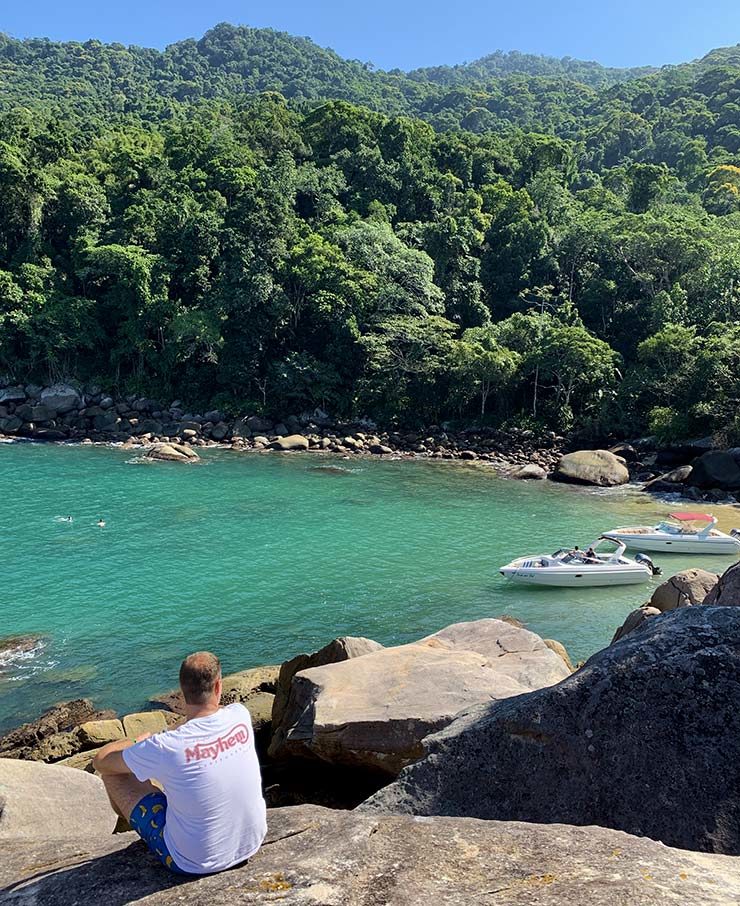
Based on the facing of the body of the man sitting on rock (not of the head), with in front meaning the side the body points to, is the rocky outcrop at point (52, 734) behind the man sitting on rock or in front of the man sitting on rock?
in front

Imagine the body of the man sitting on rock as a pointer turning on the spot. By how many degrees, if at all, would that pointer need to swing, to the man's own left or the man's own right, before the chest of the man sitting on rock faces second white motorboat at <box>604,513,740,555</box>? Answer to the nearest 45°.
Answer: approximately 90° to the man's own right

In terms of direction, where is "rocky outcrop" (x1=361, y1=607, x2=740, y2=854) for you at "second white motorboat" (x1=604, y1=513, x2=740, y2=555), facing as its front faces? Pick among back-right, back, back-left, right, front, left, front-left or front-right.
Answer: left

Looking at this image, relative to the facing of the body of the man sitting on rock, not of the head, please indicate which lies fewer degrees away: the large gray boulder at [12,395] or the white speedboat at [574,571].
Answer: the large gray boulder

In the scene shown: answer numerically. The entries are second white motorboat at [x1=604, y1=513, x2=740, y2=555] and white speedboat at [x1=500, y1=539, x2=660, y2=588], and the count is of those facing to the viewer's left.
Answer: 2

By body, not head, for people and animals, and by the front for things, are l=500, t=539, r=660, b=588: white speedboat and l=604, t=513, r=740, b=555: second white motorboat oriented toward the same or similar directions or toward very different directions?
same or similar directions

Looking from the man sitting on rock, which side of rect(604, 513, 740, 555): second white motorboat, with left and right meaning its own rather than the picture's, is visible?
left

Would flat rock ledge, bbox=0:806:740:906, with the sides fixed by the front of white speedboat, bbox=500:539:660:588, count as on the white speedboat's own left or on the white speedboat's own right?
on the white speedboat's own left

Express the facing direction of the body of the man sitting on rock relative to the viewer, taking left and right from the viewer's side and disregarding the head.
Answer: facing away from the viewer and to the left of the viewer

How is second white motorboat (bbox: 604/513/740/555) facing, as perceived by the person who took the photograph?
facing to the left of the viewer

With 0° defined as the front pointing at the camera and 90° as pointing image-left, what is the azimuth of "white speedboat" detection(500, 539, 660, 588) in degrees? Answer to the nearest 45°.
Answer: approximately 90°
